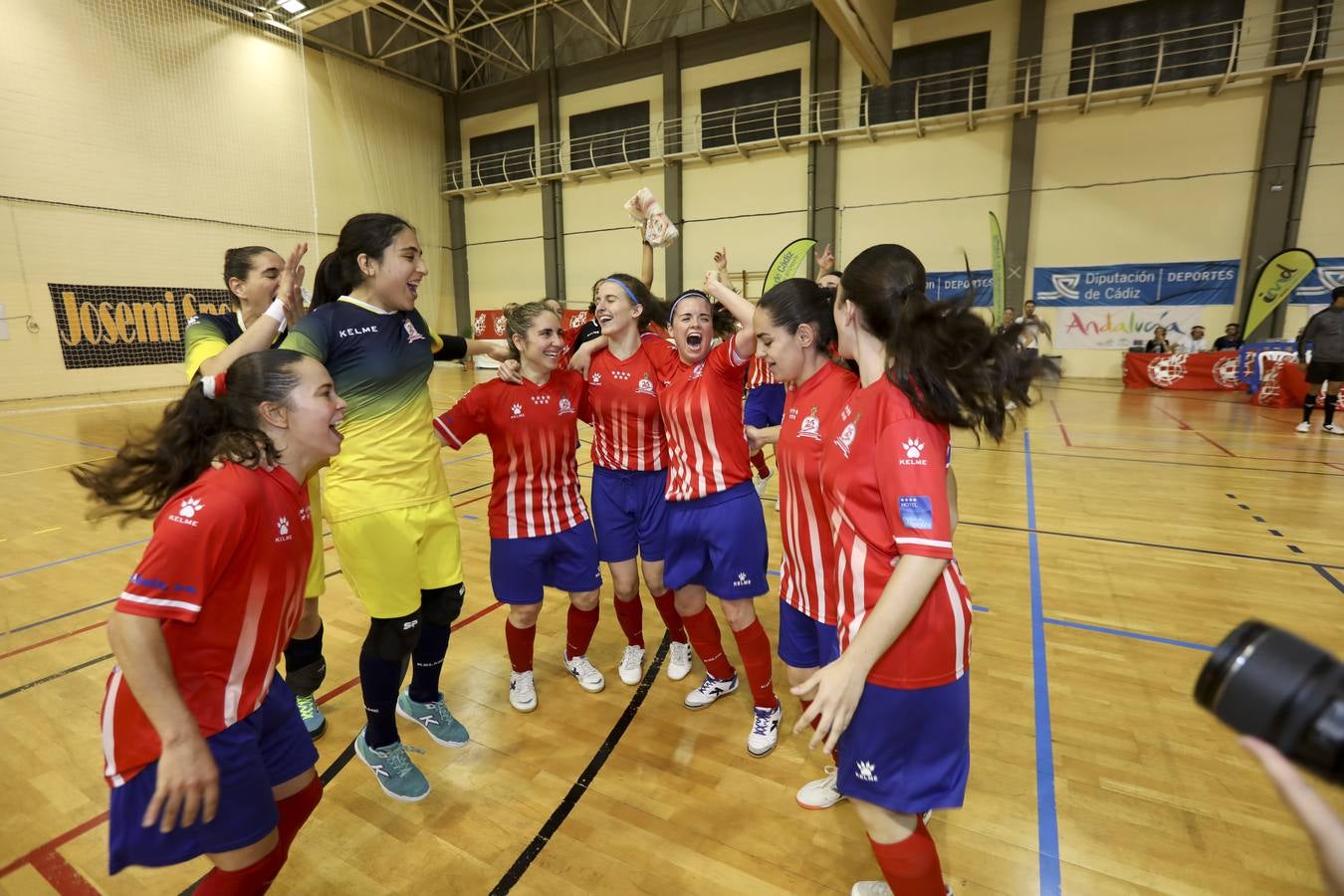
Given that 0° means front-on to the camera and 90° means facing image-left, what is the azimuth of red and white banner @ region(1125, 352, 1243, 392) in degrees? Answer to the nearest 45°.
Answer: approximately 0°

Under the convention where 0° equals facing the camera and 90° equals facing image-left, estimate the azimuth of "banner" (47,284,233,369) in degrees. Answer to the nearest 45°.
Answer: approximately 315°

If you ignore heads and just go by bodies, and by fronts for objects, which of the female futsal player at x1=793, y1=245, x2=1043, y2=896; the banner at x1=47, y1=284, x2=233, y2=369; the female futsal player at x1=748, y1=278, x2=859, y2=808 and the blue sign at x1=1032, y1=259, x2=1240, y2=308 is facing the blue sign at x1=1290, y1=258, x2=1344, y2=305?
the banner

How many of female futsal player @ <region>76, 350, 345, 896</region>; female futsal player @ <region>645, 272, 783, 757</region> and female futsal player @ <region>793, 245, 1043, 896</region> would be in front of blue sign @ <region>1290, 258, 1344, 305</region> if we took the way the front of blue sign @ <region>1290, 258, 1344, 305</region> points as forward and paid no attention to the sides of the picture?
3

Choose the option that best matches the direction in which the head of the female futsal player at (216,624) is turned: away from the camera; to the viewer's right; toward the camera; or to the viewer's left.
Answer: to the viewer's right

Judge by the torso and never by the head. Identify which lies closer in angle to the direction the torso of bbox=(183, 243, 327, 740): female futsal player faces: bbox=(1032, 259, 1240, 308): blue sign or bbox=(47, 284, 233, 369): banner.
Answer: the blue sign

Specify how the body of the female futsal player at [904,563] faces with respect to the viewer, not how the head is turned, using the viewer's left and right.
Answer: facing to the left of the viewer

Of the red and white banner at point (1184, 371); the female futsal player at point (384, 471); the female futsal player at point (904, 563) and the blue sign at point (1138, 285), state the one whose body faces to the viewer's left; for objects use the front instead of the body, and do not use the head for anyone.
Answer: the female futsal player at point (904, 563)
